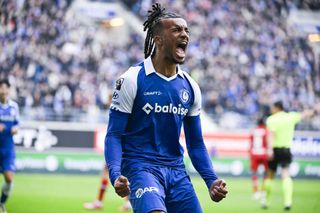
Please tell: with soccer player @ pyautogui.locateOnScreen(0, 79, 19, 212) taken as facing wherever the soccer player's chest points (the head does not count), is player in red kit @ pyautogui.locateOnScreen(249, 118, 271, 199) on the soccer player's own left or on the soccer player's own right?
on the soccer player's own left

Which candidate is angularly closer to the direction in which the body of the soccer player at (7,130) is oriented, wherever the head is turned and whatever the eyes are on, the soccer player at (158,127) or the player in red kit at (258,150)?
the soccer player

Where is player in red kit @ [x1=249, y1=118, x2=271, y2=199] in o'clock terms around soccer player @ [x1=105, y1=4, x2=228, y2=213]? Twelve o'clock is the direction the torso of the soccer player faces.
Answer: The player in red kit is roughly at 8 o'clock from the soccer player.

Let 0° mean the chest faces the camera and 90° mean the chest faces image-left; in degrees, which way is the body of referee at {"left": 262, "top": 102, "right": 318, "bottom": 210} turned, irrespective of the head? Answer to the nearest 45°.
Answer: approximately 135°

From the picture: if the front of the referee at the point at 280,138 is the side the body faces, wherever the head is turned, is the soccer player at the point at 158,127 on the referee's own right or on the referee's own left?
on the referee's own left

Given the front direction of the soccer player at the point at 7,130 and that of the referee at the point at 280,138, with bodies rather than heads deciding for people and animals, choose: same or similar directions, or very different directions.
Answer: very different directions

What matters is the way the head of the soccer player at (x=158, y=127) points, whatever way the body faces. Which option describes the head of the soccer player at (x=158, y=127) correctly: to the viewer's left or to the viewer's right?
to the viewer's right
